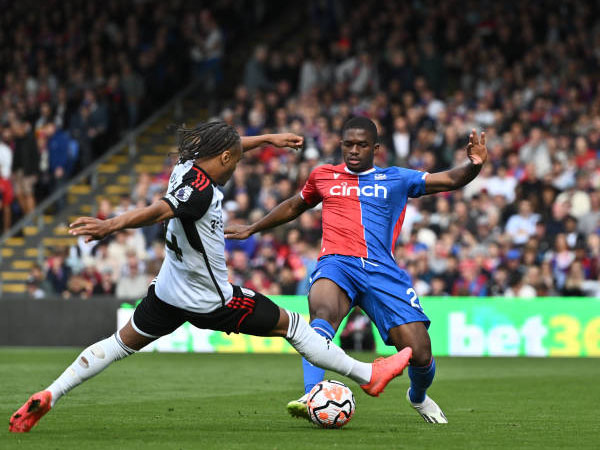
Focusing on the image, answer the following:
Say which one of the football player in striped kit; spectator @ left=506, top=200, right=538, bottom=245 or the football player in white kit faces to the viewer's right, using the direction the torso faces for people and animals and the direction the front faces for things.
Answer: the football player in white kit

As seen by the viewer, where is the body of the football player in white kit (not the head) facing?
to the viewer's right

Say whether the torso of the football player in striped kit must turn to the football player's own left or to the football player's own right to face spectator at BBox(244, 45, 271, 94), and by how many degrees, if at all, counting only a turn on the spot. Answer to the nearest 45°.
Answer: approximately 180°

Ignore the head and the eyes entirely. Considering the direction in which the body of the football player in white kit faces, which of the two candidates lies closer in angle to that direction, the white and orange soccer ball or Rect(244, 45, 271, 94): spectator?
the white and orange soccer ball

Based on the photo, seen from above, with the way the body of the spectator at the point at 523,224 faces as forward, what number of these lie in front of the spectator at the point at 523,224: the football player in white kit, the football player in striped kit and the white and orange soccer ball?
3

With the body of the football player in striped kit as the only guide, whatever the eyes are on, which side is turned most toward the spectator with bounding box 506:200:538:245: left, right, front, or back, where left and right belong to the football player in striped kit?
back

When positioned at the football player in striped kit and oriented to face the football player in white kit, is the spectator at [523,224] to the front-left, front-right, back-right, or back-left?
back-right

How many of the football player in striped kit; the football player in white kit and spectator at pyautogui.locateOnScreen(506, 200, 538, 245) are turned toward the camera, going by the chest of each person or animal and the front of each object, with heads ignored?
2

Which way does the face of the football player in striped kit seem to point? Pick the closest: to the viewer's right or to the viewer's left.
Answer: to the viewer's left

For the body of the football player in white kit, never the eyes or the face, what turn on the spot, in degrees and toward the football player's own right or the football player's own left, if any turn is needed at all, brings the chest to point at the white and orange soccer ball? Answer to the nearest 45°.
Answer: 0° — they already face it
